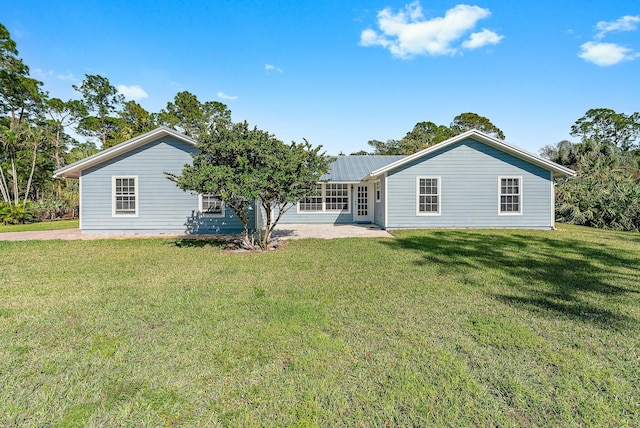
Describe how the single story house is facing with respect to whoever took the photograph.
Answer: facing the viewer

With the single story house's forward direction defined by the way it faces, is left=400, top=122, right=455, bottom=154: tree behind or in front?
behind

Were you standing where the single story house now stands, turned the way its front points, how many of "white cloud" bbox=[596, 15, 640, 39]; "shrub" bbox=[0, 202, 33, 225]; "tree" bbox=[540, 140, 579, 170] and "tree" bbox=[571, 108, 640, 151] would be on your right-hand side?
1

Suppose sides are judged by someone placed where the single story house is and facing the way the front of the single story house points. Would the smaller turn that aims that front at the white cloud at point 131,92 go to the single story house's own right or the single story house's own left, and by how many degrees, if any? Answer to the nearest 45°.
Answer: approximately 135° to the single story house's own right

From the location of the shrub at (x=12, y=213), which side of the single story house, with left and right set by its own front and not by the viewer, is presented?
right

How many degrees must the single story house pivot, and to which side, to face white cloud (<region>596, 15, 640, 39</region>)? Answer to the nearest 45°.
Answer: approximately 90° to its left

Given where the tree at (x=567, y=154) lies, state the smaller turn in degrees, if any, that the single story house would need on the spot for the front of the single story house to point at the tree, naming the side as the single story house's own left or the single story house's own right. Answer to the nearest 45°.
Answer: approximately 135° to the single story house's own left

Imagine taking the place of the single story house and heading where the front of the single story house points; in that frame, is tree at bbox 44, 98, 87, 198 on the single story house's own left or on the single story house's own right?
on the single story house's own right

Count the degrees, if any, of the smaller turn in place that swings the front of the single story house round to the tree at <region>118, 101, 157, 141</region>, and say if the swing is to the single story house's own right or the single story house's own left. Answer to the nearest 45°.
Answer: approximately 135° to the single story house's own right

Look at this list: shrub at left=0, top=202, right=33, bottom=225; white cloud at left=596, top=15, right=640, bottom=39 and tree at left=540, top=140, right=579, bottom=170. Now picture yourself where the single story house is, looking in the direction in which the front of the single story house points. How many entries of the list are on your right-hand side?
1

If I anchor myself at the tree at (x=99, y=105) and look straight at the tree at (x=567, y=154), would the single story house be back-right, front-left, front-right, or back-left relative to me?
front-right

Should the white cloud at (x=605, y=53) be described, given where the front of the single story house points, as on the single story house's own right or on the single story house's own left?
on the single story house's own left
